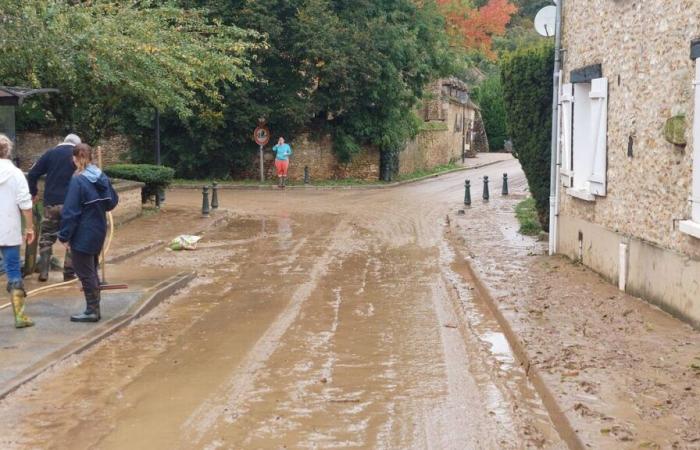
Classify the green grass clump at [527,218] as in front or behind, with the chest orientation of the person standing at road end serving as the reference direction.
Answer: in front

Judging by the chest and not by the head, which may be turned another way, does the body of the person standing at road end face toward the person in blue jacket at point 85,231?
yes

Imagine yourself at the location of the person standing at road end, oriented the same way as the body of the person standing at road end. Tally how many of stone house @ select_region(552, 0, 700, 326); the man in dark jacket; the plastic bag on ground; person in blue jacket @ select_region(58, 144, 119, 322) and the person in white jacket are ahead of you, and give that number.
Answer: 5

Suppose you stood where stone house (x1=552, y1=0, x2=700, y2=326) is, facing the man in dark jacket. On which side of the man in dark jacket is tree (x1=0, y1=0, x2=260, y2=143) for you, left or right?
right

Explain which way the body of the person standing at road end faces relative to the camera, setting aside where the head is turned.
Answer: toward the camera

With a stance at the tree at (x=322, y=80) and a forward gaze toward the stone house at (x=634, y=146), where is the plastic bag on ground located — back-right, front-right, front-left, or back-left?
front-right

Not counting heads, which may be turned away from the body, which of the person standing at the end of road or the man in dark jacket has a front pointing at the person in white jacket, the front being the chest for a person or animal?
the person standing at the end of road

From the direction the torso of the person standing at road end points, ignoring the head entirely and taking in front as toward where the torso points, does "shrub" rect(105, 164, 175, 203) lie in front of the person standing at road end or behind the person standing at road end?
in front

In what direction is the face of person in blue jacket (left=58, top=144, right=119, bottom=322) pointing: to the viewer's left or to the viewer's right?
to the viewer's left

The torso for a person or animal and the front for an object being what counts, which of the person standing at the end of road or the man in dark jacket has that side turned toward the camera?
the person standing at the end of road

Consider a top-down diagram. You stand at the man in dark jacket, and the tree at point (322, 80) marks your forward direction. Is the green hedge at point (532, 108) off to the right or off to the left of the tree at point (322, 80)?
right

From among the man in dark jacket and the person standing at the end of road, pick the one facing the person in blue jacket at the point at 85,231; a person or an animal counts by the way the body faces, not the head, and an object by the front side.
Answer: the person standing at the end of road

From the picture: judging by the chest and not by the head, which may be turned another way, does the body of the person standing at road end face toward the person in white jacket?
yes

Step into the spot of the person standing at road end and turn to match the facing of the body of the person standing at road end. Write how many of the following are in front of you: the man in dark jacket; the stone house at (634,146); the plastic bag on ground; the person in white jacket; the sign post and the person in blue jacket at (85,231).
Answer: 5
